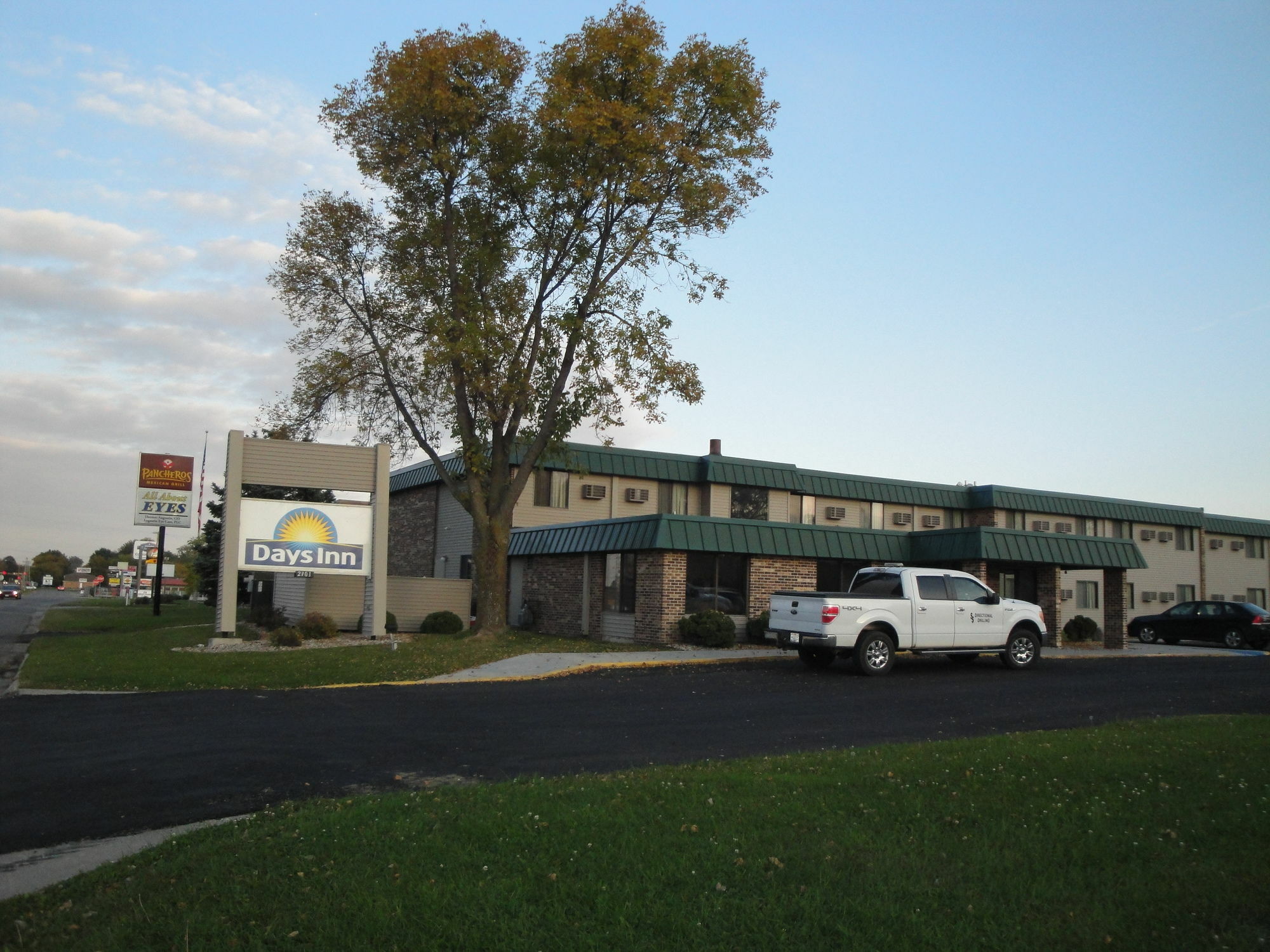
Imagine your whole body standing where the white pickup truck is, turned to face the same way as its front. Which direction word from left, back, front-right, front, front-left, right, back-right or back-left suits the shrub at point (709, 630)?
left

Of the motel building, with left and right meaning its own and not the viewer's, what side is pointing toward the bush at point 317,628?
right

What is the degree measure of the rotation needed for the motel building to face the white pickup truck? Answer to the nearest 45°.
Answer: approximately 45° to its right

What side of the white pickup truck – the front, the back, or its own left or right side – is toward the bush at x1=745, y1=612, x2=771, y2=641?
left

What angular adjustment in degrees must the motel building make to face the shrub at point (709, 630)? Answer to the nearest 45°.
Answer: approximately 45° to its right

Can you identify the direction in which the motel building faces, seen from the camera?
facing the viewer and to the right of the viewer

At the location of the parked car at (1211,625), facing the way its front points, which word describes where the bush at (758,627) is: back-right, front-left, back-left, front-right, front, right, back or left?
front-left

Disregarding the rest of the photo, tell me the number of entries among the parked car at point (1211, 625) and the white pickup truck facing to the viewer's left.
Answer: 1

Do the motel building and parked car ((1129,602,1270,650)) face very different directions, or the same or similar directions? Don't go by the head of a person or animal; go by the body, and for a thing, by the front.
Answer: very different directions

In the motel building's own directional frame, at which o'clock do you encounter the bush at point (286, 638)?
The bush is roughly at 3 o'clock from the motel building.

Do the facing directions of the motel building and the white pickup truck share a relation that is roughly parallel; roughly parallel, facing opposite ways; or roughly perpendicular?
roughly perpendicular

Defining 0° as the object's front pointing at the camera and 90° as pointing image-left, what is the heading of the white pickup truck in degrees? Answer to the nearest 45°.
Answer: approximately 225°

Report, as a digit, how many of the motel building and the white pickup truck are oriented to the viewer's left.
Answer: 0

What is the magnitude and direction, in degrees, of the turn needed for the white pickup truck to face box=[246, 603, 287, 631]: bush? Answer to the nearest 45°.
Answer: approximately 90° to its left
